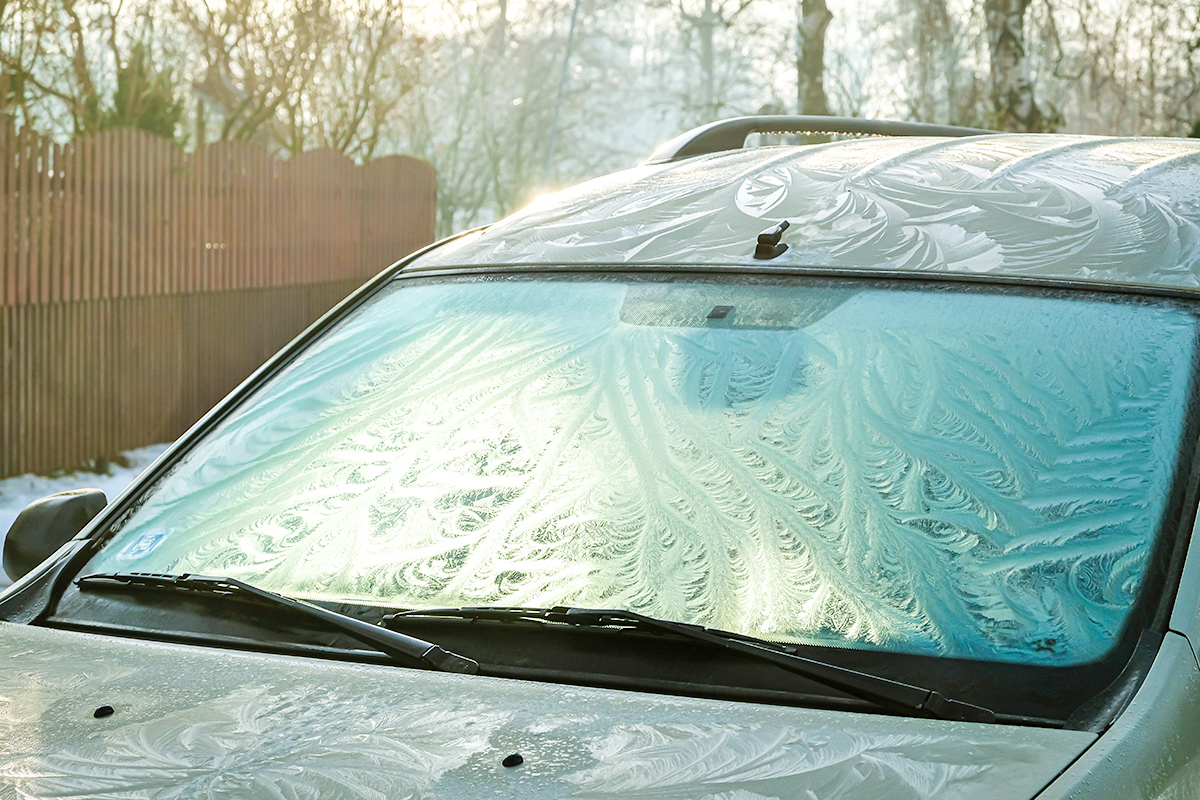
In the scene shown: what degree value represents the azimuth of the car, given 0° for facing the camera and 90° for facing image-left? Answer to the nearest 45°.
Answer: approximately 45°

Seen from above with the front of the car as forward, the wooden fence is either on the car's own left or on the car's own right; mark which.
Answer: on the car's own right
